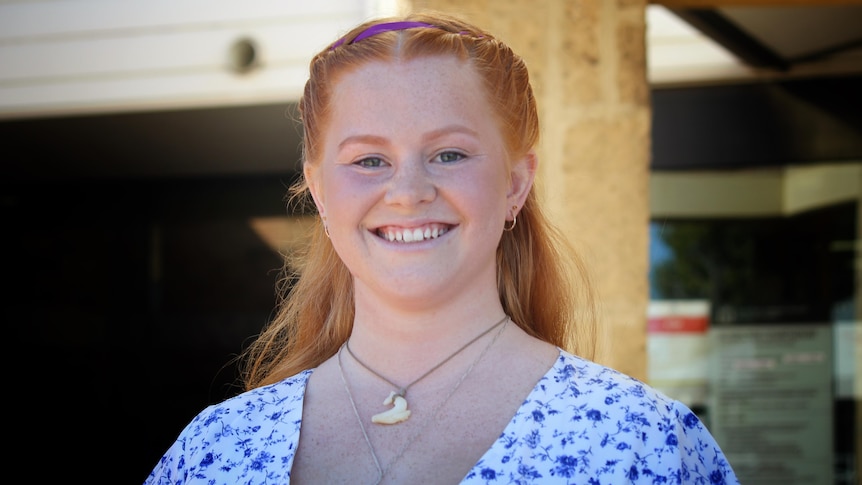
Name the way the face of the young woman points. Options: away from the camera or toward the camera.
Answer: toward the camera

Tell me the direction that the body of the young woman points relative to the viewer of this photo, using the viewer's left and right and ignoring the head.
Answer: facing the viewer

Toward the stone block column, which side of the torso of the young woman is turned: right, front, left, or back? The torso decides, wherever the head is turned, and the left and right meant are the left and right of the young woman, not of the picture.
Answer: back
